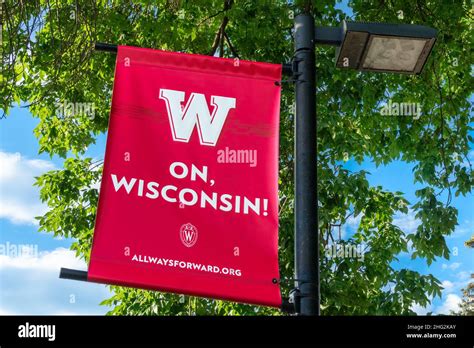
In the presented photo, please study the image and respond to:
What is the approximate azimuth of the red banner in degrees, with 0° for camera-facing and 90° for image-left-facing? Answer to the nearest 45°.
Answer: approximately 0°
